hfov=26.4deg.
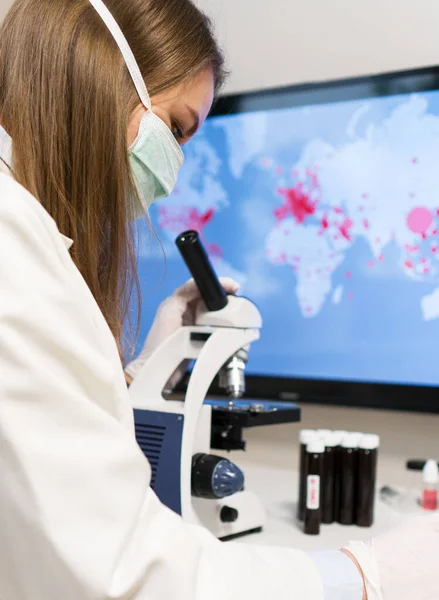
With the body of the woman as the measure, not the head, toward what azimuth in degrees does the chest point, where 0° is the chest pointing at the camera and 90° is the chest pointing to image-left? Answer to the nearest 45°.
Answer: approximately 270°

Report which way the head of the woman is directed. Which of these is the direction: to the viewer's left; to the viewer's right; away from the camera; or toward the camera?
to the viewer's right
